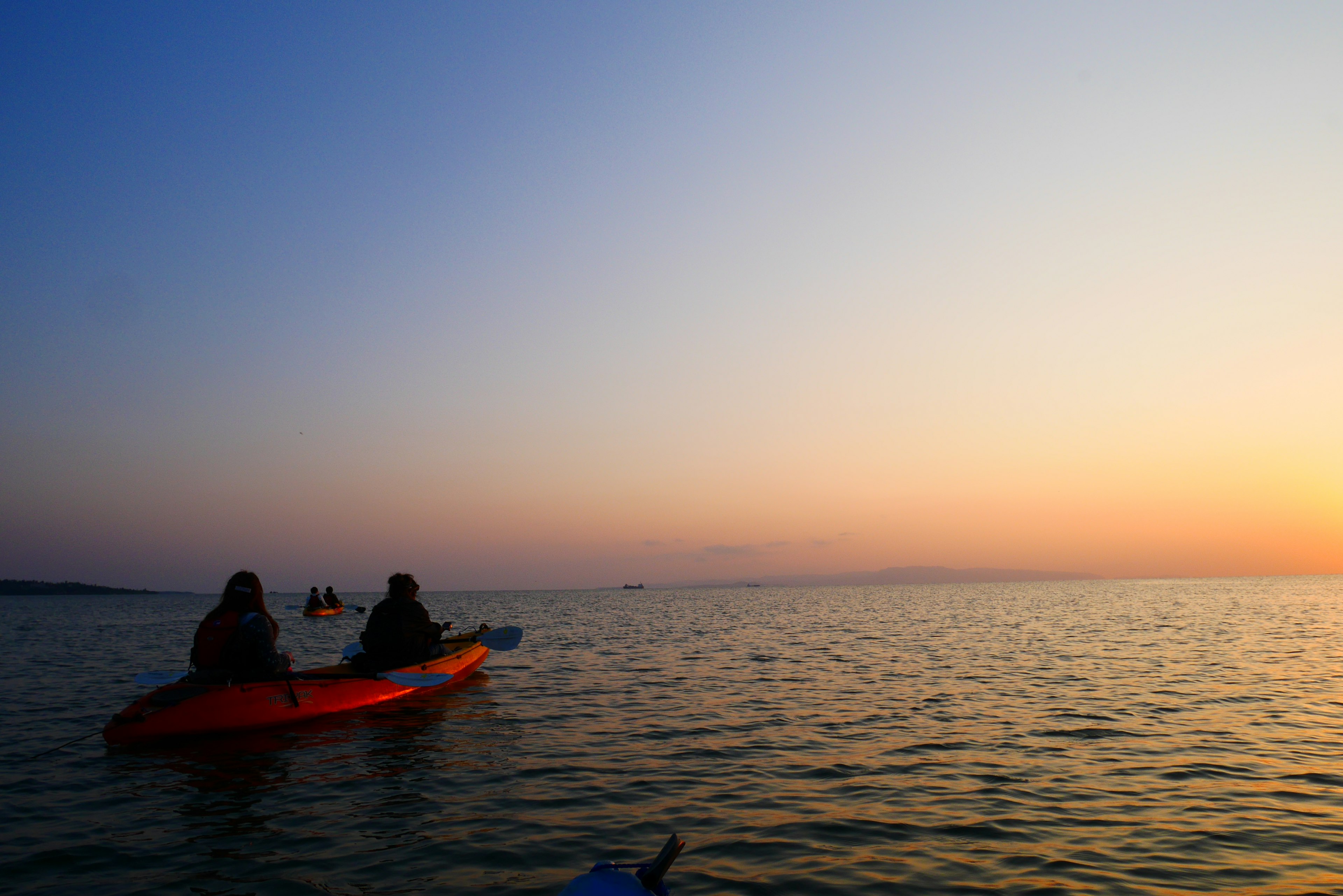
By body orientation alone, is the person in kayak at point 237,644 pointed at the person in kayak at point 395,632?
yes

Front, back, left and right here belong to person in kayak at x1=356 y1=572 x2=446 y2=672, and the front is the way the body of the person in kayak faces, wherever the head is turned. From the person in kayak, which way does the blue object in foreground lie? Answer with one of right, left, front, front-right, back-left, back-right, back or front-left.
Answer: back-right

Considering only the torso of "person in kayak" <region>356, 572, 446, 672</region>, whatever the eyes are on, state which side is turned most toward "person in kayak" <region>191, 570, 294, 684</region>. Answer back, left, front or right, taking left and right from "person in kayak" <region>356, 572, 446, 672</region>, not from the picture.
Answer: back

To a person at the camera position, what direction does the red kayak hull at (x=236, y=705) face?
facing away from the viewer and to the right of the viewer

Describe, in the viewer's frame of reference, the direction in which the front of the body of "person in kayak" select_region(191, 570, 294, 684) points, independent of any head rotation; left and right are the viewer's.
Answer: facing away from the viewer and to the right of the viewer

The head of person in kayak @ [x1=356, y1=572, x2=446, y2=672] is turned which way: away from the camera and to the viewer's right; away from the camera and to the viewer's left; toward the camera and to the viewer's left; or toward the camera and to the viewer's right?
away from the camera and to the viewer's right

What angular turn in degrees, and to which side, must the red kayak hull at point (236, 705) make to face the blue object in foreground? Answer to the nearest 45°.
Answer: approximately 135° to its right

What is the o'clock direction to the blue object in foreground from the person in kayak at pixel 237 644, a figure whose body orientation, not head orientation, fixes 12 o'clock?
The blue object in foreground is roughly at 4 o'clock from the person in kayak.
